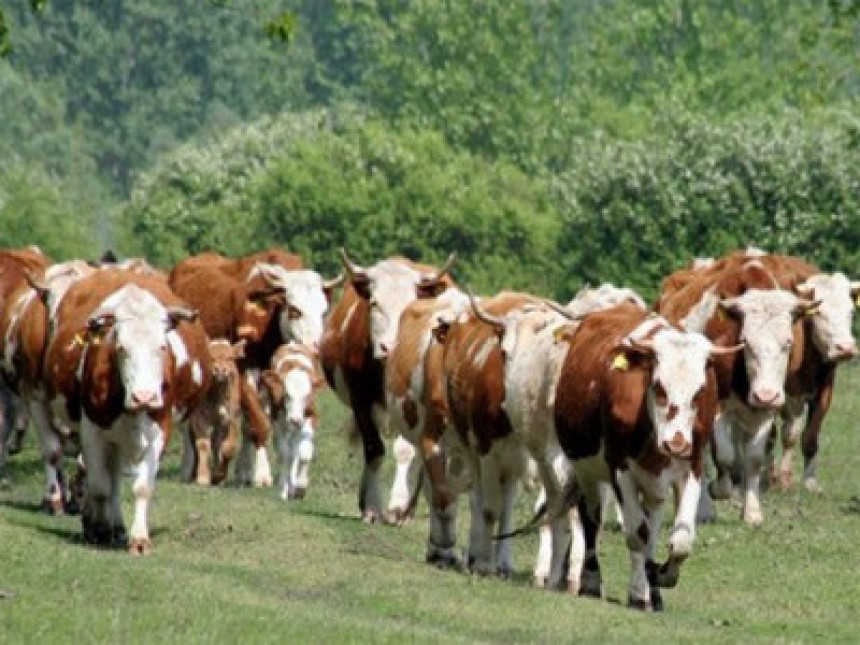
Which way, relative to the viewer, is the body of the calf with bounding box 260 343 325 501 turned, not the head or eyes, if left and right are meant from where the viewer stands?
facing the viewer

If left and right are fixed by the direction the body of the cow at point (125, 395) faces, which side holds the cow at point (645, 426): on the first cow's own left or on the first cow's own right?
on the first cow's own left

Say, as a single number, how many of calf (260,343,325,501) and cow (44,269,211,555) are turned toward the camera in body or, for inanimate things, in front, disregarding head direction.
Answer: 2

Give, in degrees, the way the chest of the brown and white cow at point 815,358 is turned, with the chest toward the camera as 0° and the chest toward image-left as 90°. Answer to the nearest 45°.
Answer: approximately 315°
